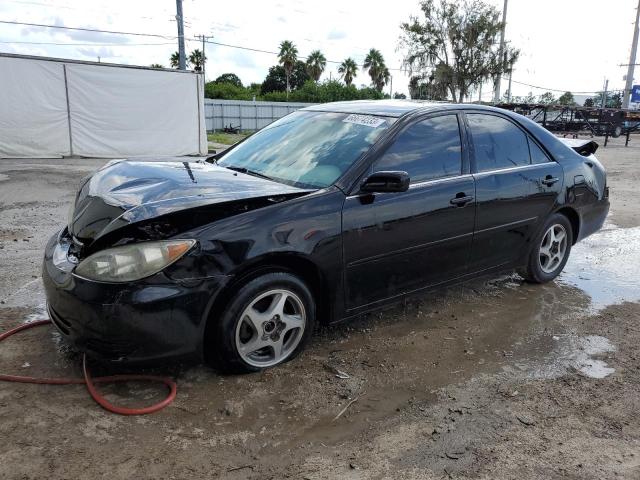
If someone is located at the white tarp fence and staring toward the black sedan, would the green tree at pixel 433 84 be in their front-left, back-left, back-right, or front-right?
back-left

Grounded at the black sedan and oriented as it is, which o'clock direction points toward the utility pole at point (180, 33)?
The utility pole is roughly at 4 o'clock from the black sedan.

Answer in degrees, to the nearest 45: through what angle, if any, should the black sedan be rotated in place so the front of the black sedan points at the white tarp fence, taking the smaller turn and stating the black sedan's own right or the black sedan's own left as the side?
approximately 90° to the black sedan's own right

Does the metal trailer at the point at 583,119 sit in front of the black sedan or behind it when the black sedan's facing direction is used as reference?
behind

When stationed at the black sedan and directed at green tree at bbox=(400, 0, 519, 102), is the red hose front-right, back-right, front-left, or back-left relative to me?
back-left

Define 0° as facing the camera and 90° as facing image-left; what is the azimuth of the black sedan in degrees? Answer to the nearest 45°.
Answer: approximately 45°

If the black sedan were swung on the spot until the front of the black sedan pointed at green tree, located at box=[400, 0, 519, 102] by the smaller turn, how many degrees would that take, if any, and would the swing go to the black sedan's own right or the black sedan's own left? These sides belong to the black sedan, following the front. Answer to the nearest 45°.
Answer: approximately 135° to the black sedan's own right

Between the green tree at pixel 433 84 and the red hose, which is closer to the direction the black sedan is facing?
the red hose

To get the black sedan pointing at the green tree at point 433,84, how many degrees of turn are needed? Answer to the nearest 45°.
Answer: approximately 135° to its right
